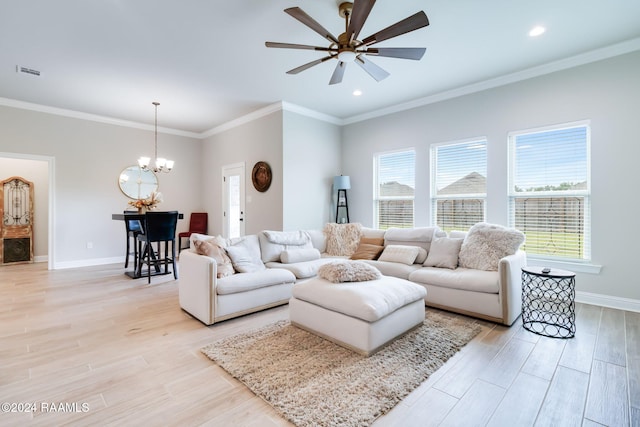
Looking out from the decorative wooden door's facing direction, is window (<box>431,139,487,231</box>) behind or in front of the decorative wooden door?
in front

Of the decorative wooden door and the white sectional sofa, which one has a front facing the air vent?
the decorative wooden door

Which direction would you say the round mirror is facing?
toward the camera

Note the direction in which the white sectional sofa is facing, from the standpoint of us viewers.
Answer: facing the viewer

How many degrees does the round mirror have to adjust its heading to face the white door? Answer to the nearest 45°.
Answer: approximately 45° to its left

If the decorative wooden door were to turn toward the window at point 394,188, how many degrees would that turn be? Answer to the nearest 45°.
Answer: approximately 45° to its left

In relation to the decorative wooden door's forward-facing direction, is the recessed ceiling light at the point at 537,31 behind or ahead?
ahead

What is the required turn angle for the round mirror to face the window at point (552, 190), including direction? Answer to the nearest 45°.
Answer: approximately 45° to its left

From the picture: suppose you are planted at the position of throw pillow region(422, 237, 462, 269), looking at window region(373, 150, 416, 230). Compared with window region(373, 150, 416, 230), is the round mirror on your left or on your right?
left

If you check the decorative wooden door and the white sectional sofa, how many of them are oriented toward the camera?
2

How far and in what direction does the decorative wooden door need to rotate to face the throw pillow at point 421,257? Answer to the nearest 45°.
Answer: approximately 45° to its left
